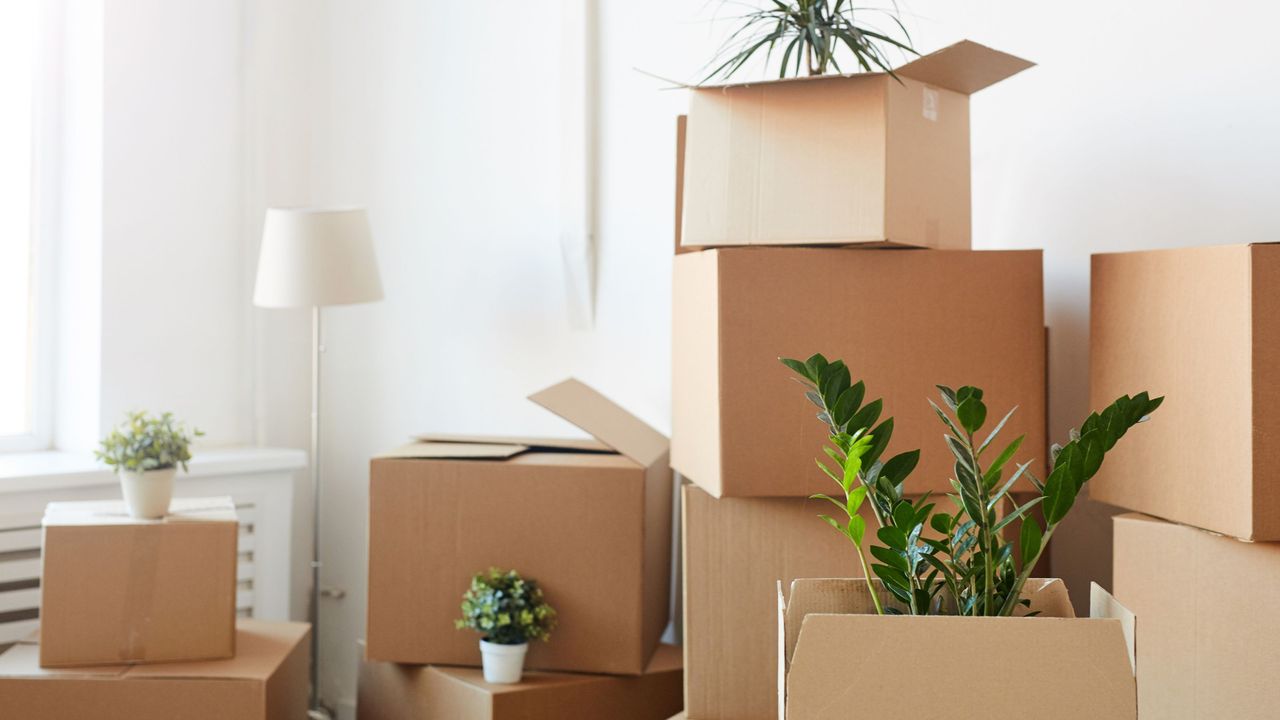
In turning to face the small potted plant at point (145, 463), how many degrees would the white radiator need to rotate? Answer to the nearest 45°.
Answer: approximately 45° to its right

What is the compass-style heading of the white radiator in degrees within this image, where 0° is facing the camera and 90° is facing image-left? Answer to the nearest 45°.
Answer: approximately 315°
